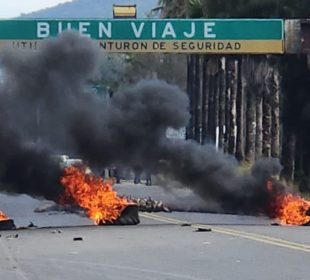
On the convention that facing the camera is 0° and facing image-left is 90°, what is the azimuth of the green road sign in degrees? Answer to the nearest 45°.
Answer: approximately 0°
